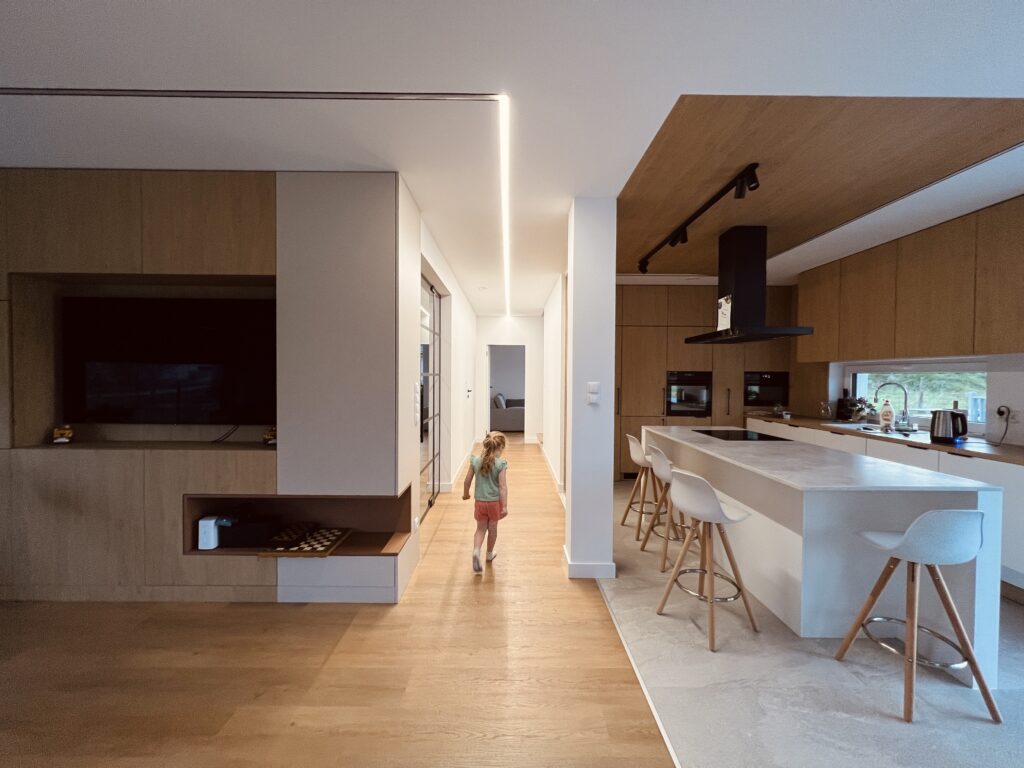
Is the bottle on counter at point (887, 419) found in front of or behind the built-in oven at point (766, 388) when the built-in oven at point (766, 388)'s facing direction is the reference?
in front

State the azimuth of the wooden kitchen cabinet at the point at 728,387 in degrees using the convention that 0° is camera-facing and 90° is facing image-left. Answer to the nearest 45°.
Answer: approximately 0°

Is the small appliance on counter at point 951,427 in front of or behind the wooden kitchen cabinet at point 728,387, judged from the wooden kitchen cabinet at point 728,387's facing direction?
in front

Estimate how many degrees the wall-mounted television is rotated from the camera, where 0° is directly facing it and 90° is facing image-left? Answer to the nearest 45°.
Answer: approximately 0°

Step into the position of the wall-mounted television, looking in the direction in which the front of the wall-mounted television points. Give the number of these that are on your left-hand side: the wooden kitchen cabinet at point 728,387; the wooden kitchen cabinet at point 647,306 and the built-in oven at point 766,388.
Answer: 3

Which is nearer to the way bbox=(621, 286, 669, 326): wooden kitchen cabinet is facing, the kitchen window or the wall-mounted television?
the wall-mounted television

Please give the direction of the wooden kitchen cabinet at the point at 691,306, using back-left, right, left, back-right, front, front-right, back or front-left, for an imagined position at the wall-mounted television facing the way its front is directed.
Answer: left
